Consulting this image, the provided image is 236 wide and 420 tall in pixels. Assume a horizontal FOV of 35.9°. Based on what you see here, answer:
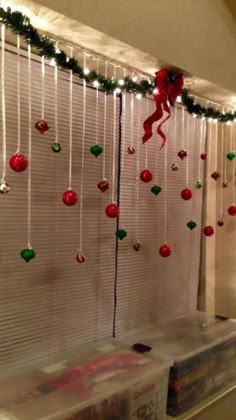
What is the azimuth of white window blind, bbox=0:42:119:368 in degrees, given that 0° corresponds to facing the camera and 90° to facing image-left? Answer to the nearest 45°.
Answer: approximately 315°

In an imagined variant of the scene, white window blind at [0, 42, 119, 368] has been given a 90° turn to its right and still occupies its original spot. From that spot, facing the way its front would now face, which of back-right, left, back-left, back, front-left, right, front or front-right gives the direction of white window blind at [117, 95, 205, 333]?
back

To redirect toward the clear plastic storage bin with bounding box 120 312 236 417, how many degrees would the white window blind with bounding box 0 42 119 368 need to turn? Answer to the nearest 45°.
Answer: approximately 45° to its left
